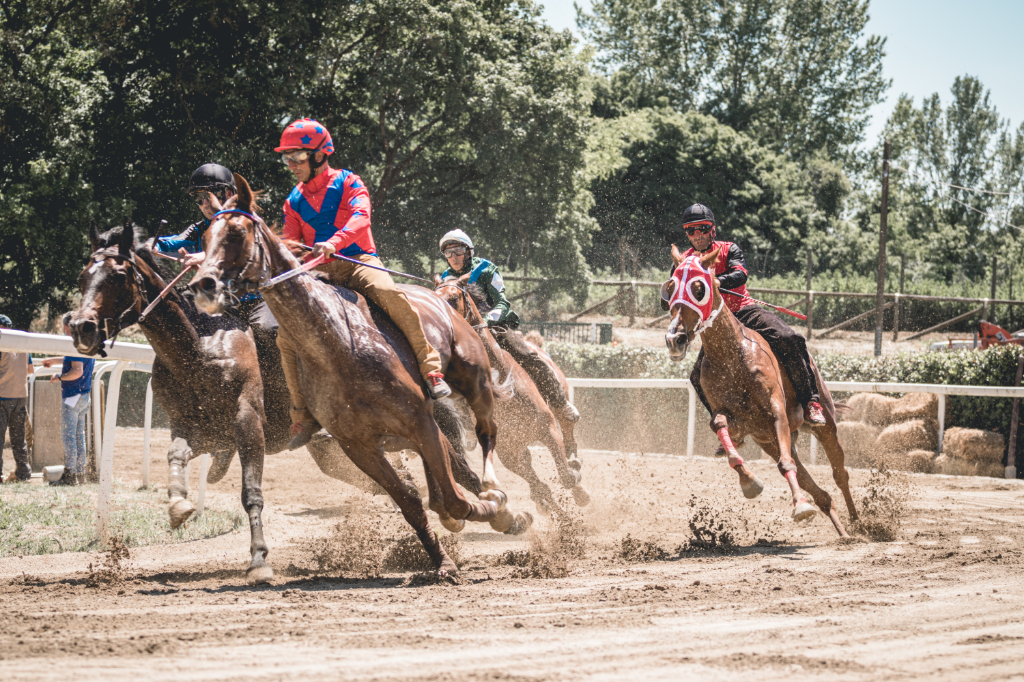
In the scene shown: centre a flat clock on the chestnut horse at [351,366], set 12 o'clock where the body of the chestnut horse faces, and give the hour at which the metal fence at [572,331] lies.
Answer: The metal fence is roughly at 5 o'clock from the chestnut horse.

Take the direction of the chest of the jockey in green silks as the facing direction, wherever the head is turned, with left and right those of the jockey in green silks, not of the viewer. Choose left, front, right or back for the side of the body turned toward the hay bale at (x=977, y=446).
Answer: back

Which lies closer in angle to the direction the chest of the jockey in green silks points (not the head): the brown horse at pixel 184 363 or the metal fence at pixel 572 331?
the brown horse

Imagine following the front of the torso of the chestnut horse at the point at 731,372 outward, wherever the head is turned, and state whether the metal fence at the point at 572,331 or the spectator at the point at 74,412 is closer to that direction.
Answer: the spectator

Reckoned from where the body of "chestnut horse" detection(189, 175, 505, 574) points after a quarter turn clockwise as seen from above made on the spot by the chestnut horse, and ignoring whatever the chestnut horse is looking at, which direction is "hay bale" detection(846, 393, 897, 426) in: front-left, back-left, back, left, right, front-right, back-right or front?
right

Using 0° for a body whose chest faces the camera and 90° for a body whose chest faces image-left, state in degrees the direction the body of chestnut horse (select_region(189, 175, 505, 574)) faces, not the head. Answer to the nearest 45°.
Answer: approximately 45°

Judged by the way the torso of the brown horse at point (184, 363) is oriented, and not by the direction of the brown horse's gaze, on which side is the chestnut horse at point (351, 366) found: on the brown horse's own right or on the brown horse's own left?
on the brown horse's own left

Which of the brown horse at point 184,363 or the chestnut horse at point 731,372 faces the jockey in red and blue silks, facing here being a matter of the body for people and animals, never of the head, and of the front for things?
the chestnut horse

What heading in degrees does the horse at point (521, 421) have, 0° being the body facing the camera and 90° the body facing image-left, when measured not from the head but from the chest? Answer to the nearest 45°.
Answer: approximately 45°

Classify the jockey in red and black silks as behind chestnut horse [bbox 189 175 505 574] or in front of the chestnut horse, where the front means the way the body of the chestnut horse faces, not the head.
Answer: behind

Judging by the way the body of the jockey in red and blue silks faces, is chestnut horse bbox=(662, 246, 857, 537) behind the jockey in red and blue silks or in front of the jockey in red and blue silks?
behind

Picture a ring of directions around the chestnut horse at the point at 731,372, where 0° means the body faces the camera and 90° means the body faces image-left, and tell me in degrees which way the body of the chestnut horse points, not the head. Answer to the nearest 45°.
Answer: approximately 45°
